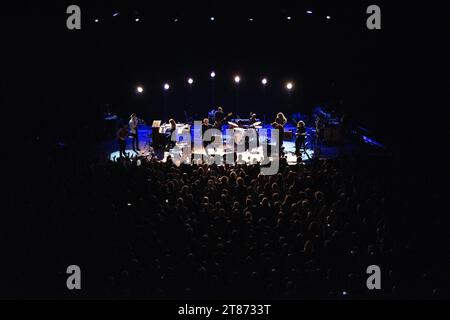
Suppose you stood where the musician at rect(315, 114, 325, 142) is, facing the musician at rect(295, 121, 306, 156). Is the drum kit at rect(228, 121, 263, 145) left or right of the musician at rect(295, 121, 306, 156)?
right

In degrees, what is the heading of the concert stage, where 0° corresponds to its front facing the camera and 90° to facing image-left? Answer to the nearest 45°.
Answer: approximately 0°
